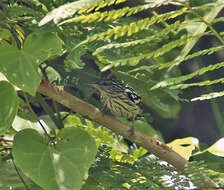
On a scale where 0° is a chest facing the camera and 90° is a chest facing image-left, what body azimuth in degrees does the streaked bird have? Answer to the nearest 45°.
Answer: approximately 90°
